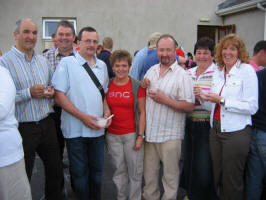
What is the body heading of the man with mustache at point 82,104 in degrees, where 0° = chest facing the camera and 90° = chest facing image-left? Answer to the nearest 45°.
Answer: approximately 315°

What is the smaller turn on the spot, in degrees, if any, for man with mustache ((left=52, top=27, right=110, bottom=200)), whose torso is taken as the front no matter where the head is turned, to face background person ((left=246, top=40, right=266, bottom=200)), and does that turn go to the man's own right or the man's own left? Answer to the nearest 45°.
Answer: approximately 45° to the man's own left

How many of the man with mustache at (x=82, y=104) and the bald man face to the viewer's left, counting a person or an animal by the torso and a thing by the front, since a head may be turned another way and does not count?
0

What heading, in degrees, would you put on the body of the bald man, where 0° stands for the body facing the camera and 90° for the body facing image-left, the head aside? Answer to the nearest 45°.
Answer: approximately 315°

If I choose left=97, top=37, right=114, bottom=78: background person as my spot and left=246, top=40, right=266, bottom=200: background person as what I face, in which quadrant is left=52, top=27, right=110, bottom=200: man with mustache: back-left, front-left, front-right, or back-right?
front-right

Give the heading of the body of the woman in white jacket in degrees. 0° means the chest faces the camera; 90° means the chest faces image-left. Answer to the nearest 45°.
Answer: approximately 45°

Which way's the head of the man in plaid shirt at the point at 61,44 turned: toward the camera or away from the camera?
toward the camera

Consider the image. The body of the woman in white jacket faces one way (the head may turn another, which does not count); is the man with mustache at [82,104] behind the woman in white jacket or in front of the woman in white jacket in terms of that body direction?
in front

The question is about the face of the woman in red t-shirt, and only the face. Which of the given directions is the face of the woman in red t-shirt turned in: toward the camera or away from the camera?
toward the camera

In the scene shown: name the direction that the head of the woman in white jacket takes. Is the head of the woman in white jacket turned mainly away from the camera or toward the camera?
toward the camera

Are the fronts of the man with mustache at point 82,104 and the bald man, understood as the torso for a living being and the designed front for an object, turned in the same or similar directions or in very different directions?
same or similar directions

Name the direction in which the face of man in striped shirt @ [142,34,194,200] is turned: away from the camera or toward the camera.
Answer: toward the camera
